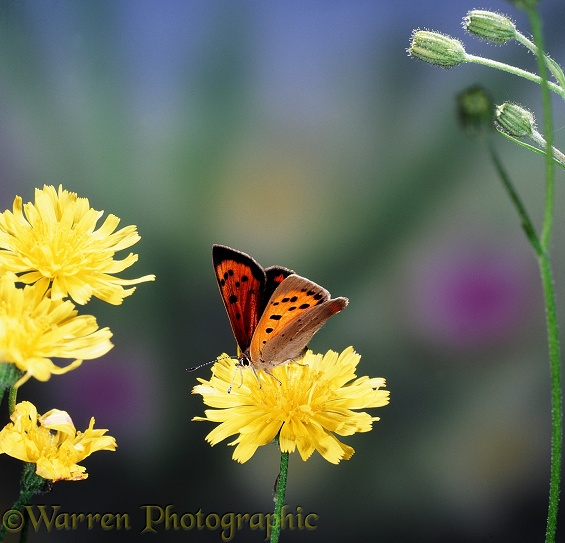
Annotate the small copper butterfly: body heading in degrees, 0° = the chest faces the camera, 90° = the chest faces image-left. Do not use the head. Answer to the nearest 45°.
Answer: approximately 45°
